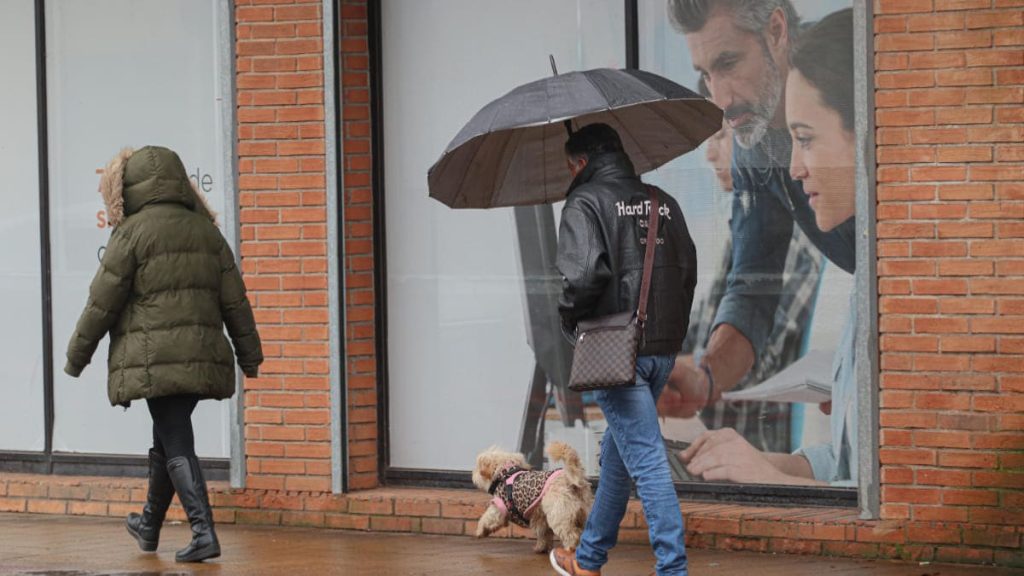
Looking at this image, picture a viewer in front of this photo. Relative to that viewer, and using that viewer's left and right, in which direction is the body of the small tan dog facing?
facing away from the viewer and to the left of the viewer

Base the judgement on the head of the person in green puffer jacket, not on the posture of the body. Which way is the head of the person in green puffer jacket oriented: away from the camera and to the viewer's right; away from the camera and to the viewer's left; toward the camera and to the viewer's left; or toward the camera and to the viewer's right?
away from the camera and to the viewer's left

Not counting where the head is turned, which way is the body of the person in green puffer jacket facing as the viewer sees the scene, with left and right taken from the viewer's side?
facing away from the viewer and to the left of the viewer

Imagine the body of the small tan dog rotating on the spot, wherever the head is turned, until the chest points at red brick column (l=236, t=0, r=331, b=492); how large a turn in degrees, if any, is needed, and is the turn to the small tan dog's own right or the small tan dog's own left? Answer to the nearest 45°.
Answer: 0° — it already faces it

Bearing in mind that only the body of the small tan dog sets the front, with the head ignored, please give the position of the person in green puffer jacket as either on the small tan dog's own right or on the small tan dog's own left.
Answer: on the small tan dog's own left
